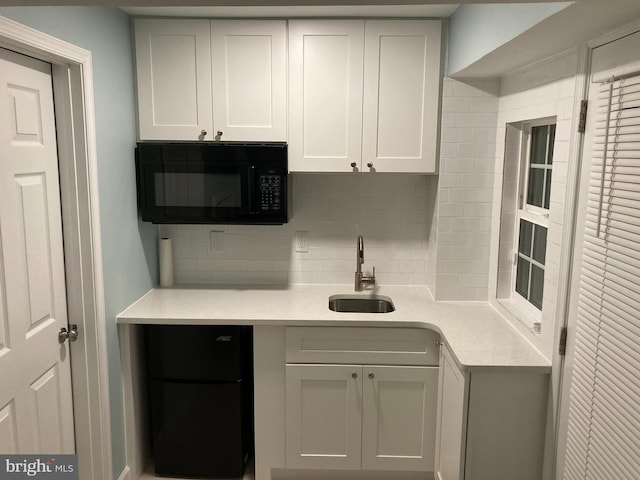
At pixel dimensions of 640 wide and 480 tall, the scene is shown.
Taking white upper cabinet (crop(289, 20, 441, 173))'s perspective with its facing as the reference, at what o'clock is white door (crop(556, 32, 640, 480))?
The white door is roughly at 11 o'clock from the white upper cabinet.

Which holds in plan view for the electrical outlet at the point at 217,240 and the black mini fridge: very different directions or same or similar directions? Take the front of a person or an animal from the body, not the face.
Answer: same or similar directions

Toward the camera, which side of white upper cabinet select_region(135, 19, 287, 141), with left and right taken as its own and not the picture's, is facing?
front

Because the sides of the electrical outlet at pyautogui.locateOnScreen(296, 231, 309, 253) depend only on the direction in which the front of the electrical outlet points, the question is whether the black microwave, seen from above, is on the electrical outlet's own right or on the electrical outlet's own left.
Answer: on the electrical outlet's own right

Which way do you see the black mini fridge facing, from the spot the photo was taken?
facing the viewer

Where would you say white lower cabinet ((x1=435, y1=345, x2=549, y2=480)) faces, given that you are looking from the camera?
facing to the left of the viewer

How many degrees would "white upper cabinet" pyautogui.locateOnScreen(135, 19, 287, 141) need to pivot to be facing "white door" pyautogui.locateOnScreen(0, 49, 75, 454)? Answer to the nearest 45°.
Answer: approximately 45° to its right

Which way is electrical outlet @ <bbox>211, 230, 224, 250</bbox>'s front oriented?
toward the camera

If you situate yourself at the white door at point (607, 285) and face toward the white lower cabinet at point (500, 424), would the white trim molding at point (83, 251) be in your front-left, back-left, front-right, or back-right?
front-left

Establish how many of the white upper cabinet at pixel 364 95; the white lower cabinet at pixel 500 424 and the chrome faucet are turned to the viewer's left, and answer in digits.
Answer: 1
